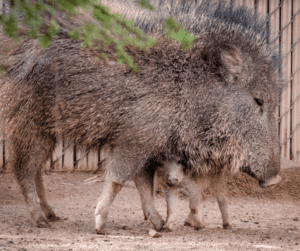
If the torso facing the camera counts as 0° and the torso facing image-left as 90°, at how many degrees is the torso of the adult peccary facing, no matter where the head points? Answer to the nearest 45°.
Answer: approximately 270°

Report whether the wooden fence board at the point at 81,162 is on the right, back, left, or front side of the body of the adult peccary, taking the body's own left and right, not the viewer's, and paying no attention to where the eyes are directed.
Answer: left

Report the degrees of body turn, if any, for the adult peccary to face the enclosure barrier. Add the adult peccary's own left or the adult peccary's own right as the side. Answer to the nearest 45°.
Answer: approximately 45° to the adult peccary's own left

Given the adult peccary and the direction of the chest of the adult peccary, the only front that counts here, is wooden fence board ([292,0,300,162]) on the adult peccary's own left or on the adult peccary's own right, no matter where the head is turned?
on the adult peccary's own left

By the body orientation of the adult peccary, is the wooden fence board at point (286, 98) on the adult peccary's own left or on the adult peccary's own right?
on the adult peccary's own left
